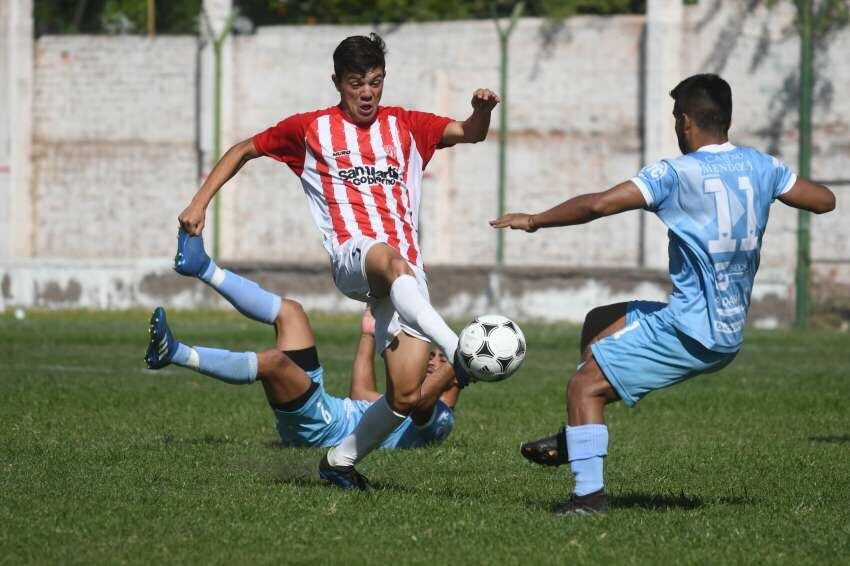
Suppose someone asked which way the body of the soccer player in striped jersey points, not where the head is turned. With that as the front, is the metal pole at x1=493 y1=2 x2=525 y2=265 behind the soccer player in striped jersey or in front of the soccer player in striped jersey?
behind

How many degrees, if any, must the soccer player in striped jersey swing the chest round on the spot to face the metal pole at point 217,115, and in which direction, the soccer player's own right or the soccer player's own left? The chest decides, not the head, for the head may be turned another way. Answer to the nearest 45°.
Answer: approximately 180°

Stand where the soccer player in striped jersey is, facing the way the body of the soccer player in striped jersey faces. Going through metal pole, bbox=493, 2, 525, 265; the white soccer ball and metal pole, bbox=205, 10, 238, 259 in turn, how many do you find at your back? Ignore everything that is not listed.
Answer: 2

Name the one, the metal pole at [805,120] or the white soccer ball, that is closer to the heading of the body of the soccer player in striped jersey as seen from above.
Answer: the white soccer ball

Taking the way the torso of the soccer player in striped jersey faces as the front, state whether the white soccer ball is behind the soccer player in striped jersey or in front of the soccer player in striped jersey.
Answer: in front

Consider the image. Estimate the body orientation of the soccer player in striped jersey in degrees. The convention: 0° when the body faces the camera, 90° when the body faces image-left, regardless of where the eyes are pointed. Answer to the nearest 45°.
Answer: approximately 0°

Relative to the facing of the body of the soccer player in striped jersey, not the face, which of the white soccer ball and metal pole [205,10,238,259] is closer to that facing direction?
the white soccer ball

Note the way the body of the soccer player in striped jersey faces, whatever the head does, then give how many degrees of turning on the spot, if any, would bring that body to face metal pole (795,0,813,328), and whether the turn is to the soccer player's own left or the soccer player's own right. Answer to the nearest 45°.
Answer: approximately 135° to the soccer player's own left
